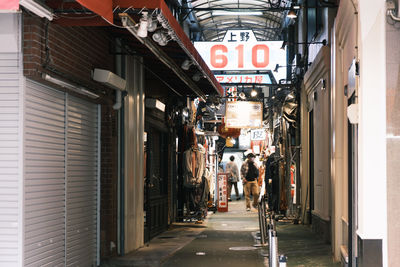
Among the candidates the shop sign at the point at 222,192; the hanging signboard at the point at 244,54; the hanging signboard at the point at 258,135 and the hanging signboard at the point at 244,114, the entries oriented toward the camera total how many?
4

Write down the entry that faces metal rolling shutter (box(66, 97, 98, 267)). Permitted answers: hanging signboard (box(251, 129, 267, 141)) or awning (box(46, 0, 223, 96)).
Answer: the hanging signboard

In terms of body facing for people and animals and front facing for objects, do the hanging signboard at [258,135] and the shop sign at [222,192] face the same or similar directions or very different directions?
same or similar directions

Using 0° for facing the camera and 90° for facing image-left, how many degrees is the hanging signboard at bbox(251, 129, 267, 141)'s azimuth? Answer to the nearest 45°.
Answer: approximately 0°

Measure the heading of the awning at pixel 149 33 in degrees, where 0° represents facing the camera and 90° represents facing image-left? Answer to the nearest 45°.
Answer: approximately 270°

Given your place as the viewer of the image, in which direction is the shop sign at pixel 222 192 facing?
facing the viewer

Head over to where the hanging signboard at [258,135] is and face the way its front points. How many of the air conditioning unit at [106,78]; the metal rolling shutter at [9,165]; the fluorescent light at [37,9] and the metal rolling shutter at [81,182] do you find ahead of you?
4

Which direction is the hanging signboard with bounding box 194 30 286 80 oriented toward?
toward the camera

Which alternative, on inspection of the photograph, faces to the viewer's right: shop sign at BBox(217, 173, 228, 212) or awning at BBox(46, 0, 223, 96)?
the awning

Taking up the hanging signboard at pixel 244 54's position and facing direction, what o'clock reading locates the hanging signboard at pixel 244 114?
the hanging signboard at pixel 244 114 is roughly at 6 o'clock from the hanging signboard at pixel 244 54.

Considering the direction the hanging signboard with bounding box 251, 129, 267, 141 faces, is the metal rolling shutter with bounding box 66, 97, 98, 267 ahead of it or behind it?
ahead

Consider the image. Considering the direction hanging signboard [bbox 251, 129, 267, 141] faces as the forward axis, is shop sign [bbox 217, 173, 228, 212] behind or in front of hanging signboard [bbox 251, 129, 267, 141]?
in front

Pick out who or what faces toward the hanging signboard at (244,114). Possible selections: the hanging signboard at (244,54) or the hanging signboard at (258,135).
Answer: the hanging signboard at (258,135)

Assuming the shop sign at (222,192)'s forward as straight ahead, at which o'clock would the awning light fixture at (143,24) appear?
The awning light fixture is roughly at 12 o'clock from the shop sign.

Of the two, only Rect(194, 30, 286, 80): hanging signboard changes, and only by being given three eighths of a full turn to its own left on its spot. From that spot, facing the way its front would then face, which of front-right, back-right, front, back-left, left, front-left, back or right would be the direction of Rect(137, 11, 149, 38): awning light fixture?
back-right

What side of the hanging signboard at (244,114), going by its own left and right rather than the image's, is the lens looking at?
front
